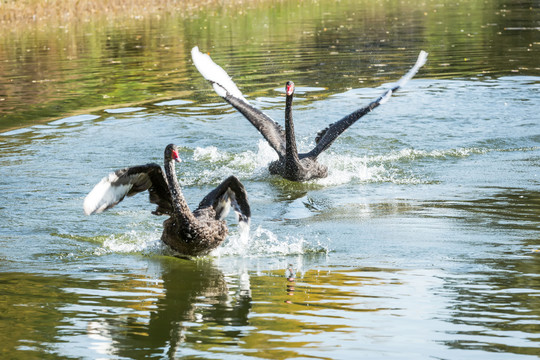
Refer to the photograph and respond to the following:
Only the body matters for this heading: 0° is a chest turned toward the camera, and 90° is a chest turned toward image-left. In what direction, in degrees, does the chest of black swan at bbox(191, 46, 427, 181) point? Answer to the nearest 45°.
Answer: approximately 0°
